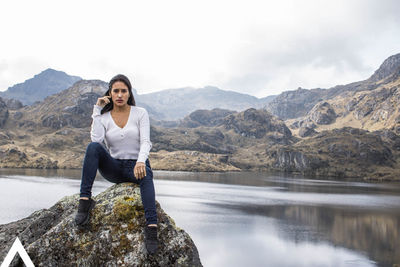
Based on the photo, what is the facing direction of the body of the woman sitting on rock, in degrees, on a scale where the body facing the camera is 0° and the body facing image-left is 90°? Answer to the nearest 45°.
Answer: approximately 0°
